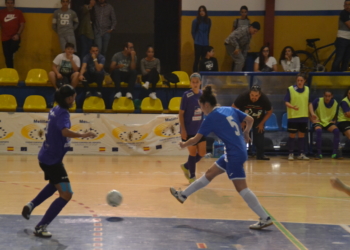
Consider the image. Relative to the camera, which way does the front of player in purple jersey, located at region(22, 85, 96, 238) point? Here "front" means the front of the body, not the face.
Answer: to the viewer's right

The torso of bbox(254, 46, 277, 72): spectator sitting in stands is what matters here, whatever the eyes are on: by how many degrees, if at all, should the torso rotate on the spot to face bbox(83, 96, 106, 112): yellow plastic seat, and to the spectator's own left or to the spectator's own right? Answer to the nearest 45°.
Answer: approximately 90° to the spectator's own right

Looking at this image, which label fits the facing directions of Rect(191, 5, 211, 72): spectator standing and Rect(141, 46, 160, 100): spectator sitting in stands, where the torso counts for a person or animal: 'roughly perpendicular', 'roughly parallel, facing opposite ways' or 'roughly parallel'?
roughly parallel

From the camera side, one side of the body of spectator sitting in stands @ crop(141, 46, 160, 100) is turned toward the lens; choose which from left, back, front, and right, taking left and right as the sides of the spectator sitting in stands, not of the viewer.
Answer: front

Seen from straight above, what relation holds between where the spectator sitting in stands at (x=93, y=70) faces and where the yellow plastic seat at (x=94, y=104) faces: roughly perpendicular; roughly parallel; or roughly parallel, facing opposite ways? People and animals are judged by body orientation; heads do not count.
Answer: roughly parallel

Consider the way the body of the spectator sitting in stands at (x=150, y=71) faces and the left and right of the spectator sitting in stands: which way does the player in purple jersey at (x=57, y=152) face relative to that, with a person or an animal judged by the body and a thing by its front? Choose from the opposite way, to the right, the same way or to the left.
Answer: to the left

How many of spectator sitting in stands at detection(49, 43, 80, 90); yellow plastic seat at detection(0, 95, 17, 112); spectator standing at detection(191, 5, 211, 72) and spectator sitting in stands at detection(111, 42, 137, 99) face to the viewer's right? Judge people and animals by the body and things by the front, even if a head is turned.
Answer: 0

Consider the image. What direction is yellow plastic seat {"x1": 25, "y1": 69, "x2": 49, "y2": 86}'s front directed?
toward the camera

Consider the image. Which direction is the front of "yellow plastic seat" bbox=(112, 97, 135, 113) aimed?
toward the camera

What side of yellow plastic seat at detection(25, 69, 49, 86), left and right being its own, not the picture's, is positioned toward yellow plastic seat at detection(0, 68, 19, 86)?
right

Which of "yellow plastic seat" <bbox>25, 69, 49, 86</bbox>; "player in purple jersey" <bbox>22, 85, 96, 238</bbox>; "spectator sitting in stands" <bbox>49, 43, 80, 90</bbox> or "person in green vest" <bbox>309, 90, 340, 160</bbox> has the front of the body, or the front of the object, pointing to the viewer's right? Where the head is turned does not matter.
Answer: the player in purple jersey

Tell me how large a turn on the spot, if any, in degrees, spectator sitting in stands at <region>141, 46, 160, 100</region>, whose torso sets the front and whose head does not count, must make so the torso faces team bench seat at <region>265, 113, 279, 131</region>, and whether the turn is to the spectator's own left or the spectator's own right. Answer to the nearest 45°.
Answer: approximately 45° to the spectator's own left

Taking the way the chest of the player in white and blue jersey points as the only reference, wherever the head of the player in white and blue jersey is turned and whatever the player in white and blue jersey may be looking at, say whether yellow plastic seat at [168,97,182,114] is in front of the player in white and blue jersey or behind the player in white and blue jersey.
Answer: in front

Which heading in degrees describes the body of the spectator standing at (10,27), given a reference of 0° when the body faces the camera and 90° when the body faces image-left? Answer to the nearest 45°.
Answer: approximately 0°

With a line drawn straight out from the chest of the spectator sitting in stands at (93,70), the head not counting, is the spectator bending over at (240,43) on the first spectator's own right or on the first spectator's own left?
on the first spectator's own left

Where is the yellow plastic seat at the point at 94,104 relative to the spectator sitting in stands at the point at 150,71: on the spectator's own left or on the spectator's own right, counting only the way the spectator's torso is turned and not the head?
on the spectator's own right

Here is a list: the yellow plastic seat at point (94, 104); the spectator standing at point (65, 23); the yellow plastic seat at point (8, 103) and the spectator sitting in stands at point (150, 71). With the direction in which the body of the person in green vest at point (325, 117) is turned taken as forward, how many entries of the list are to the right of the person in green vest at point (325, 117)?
4

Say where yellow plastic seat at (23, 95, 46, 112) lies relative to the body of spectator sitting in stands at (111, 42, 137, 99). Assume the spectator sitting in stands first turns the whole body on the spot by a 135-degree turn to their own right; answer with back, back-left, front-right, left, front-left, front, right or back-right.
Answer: front-left

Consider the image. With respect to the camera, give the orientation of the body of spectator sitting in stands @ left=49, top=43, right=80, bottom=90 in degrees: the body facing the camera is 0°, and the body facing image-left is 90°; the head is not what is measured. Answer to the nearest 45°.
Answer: approximately 0°
